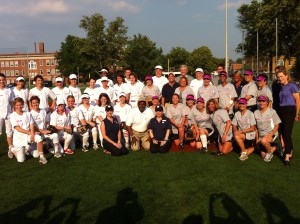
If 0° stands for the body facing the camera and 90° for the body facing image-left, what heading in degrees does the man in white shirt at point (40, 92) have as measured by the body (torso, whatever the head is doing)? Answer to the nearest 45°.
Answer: approximately 0°

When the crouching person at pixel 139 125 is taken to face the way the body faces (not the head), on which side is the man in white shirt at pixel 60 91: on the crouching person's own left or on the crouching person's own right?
on the crouching person's own right

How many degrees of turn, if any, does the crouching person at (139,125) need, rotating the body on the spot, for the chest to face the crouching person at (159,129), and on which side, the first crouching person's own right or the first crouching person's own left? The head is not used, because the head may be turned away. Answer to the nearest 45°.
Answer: approximately 45° to the first crouching person's own left

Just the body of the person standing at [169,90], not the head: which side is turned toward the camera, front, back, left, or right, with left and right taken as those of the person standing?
front

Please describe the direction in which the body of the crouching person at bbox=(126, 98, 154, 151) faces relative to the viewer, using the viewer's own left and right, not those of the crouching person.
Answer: facing the viewer

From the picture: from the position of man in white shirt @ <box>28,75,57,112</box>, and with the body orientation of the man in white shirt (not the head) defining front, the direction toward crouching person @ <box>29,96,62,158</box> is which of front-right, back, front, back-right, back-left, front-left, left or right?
front

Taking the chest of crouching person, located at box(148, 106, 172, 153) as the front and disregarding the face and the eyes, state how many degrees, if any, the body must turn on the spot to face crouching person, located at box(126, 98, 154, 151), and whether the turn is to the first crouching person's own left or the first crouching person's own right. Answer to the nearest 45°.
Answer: approximately 135° to the first crouching person's own right

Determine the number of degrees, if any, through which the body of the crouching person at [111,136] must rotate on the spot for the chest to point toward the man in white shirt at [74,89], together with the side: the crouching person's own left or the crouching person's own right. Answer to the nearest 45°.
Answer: approximately 180°

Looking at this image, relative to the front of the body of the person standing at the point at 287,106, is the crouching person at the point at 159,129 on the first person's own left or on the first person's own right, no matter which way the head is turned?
on the first person's own right

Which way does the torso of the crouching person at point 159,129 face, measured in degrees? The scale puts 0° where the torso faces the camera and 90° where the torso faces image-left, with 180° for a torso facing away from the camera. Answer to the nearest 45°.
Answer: approximately 0°

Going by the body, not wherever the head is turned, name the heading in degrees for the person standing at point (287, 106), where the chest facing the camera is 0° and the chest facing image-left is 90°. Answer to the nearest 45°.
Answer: approximately 45°

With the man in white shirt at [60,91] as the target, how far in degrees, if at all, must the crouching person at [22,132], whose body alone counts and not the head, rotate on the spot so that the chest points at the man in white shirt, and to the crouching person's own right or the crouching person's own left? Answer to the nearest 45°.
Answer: approximately 90° to the crouching person's own left

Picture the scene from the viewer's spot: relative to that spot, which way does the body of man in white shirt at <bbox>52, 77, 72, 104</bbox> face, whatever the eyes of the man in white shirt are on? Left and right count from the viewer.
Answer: facing the viewer
